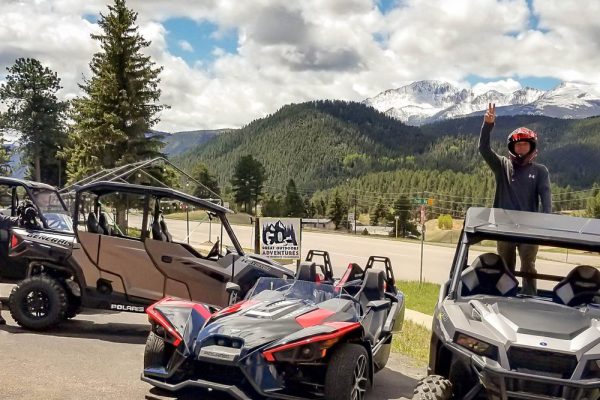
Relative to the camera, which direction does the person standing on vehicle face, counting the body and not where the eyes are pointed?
toward the camera

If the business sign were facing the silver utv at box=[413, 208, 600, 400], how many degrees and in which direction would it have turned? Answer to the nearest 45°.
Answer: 0° — it already faces it

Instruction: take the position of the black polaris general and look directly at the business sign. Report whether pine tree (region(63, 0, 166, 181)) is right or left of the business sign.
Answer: left

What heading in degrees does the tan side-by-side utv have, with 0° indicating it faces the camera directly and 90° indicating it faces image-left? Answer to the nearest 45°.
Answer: approximately 270°

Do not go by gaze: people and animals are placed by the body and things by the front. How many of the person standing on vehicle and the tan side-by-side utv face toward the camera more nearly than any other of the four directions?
1

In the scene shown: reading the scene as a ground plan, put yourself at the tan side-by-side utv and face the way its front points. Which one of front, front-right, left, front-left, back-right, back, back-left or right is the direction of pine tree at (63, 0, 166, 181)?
left

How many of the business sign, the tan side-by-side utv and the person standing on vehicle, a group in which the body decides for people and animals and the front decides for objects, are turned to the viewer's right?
1

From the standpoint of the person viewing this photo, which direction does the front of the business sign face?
facing the viewer

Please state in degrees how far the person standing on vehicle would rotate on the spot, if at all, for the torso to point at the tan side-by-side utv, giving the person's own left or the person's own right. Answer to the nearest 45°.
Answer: approximately 90° to the person's own right

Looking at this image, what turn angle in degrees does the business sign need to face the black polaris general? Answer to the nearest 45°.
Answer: approximately 45° to its right

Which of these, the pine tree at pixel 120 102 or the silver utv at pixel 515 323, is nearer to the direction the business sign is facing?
the silver utv

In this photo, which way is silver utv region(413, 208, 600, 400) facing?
toward the camera
